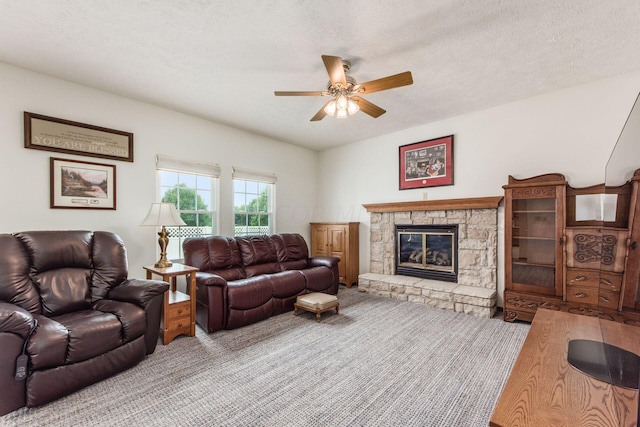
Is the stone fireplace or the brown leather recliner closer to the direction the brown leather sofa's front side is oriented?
the stone fireplace

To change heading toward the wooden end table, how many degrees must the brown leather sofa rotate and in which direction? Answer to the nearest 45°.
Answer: approximately 90° to its right

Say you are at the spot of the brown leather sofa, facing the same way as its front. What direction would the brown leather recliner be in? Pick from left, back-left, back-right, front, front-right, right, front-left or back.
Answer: right

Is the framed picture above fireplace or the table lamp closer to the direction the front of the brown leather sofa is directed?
the framed picture above fireplace

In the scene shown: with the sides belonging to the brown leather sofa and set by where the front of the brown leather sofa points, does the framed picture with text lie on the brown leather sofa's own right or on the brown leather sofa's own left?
on the brown leather sofa's own right

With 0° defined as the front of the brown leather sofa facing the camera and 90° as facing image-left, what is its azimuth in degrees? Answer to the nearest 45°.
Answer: approximately 315°

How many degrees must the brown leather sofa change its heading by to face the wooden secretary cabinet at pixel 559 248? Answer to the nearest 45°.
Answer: approximately 45° to its left

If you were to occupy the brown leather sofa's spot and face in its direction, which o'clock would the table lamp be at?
The table lamp is roughly at 4 o'clock from the brown leather sofa.

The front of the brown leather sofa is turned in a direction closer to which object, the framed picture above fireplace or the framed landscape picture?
the framed picture above fireplace

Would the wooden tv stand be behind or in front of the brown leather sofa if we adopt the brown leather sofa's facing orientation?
in front
